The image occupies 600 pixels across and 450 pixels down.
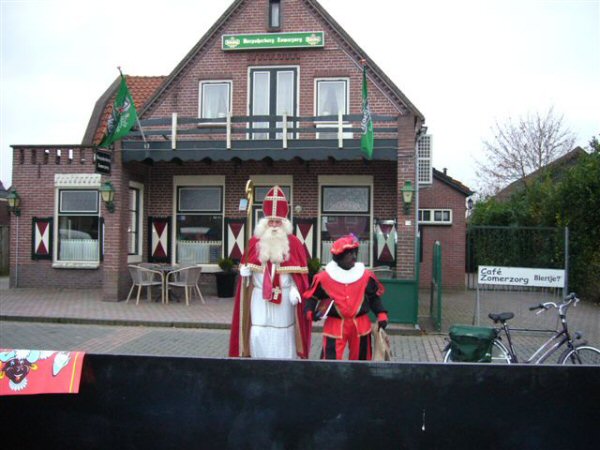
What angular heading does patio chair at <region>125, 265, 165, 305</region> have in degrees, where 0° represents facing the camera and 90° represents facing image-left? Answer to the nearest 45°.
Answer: approximately 225°

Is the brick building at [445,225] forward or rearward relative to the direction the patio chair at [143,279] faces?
forward

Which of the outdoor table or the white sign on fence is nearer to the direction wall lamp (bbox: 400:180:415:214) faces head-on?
the white sign on fence

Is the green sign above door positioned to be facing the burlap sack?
yes

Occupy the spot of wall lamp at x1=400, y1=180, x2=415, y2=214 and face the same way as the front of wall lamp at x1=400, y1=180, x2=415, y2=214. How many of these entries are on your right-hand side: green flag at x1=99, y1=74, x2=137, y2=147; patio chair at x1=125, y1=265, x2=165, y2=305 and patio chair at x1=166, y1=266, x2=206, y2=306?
3

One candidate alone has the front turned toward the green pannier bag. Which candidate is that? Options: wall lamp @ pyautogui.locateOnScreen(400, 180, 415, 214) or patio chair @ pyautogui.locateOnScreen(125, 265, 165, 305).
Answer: the wall lamp

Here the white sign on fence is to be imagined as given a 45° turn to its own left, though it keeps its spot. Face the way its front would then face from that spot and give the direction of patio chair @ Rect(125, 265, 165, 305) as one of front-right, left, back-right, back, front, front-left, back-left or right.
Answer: back-right
